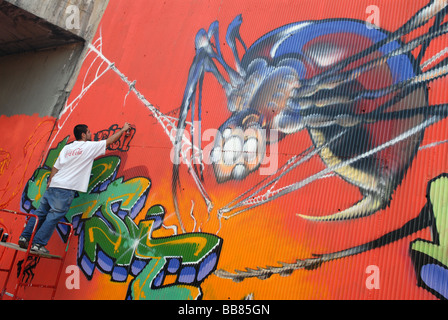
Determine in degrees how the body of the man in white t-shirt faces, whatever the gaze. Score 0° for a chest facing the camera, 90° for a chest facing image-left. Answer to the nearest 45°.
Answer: approximately 225°
